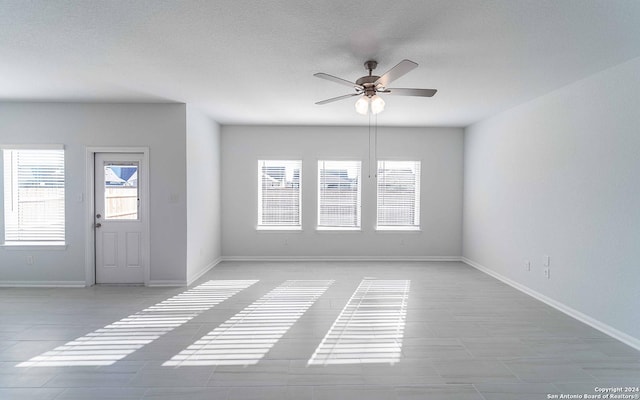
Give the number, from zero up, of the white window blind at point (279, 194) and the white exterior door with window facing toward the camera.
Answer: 2

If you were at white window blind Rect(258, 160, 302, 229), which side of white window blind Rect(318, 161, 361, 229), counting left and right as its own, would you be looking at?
right

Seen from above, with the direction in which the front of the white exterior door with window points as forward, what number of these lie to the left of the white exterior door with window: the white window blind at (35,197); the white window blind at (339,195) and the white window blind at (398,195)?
2

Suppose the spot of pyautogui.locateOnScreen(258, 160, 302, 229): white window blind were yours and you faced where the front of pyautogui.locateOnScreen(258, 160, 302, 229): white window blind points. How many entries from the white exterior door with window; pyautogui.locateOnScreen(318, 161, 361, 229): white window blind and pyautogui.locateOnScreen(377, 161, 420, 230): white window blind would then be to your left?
2

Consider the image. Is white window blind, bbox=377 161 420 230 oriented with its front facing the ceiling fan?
yes

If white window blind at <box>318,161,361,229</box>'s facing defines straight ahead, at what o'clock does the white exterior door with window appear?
The white exterior door with window is roughly at 2 o'clock from the white window blind.

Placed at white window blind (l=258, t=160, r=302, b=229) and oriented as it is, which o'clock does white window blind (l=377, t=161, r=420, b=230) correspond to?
white window blind (l=377, t=161, r=420, b=230) is roughly at 9 o'clock from white window blind (l=258, t=160, r=302, b=229).

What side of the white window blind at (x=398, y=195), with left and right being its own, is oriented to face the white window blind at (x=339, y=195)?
right

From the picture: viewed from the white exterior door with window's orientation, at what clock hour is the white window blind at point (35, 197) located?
The white window blind is roughly at 4 o'clock from the white exterior door with window.

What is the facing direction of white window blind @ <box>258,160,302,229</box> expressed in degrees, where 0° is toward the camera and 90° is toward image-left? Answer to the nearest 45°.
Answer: approximately 0°
